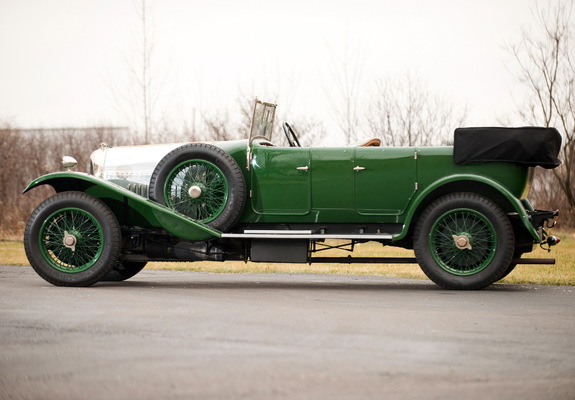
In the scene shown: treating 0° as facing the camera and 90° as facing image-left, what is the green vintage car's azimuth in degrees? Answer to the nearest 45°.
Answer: approximately 90°
